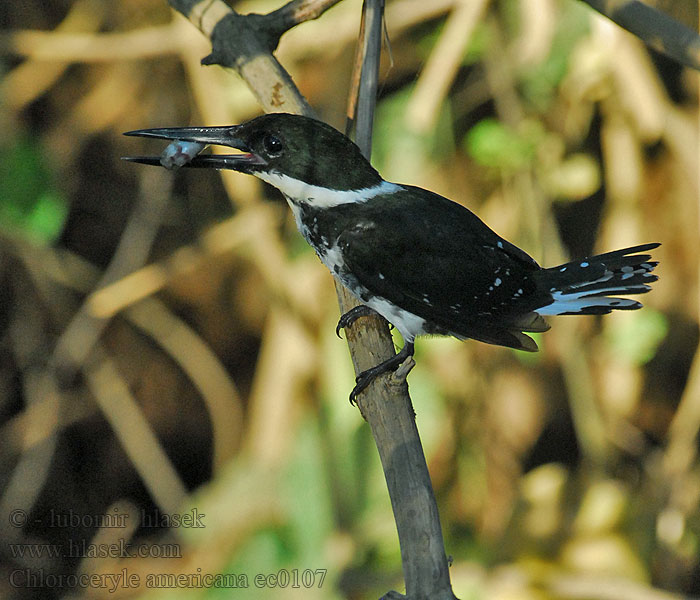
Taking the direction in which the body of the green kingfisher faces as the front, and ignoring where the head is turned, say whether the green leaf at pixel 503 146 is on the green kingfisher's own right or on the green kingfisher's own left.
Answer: on the green kingfisher's own right

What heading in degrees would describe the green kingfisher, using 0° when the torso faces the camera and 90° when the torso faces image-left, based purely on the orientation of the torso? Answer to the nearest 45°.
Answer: approximately 90°

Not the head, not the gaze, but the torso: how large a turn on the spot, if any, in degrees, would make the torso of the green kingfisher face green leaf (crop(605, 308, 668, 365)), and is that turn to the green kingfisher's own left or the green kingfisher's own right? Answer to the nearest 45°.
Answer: approximately 135° to the green kingfisher's own right
